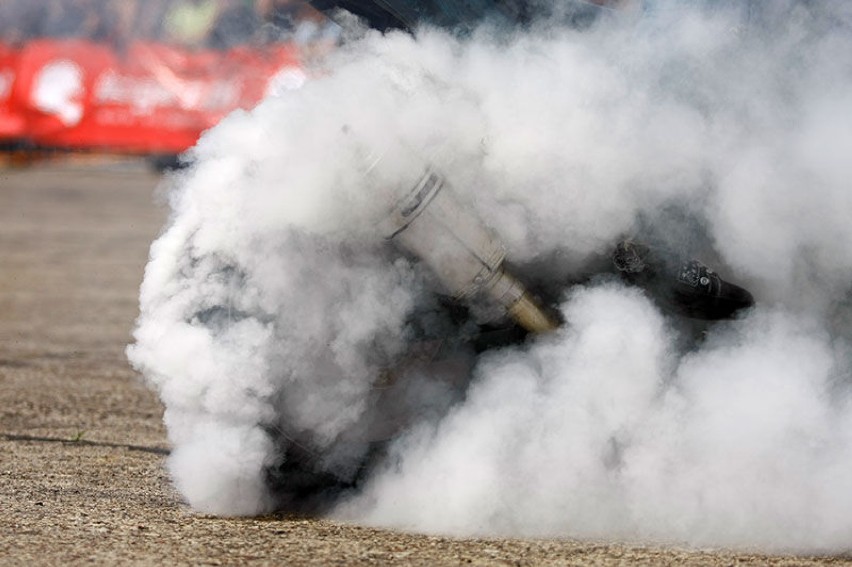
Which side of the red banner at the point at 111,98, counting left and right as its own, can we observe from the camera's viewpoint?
front
